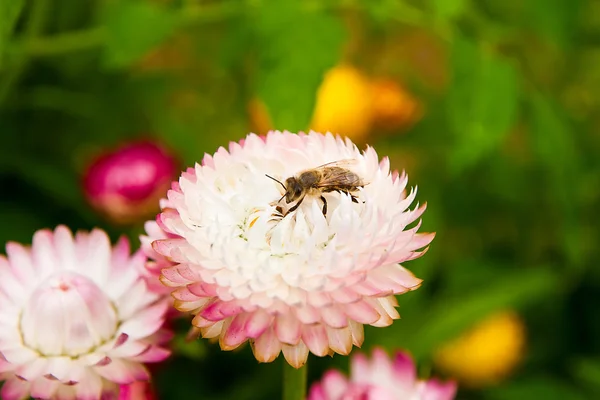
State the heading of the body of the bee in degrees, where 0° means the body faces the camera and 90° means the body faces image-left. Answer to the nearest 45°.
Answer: approximately 90°
